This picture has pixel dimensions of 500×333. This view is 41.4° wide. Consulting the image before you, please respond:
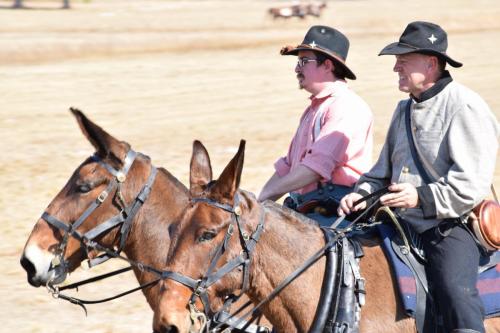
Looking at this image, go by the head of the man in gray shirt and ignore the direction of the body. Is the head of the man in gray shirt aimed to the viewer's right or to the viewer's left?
to the viewer's left

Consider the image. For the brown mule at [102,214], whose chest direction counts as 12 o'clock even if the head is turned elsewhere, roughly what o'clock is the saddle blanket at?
The saddle blanket is roughly at 7 o'clock from the brown mule.

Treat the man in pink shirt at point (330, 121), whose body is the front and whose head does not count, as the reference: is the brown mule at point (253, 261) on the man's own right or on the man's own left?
on the man's own left

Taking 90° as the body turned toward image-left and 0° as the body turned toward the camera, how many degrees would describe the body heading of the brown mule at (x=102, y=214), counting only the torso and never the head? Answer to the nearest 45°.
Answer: approximately 90°

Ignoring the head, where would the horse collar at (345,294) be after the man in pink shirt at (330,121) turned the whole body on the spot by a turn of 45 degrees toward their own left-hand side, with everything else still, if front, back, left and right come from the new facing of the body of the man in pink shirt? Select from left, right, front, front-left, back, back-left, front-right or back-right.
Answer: front-left

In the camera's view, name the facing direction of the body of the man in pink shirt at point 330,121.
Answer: to the viewer's left

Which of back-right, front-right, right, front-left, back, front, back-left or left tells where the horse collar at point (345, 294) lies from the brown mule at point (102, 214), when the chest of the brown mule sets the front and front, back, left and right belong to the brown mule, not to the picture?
back-left

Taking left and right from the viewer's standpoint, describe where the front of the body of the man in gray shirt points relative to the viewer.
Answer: facing the viewer and to the left of the viewer
